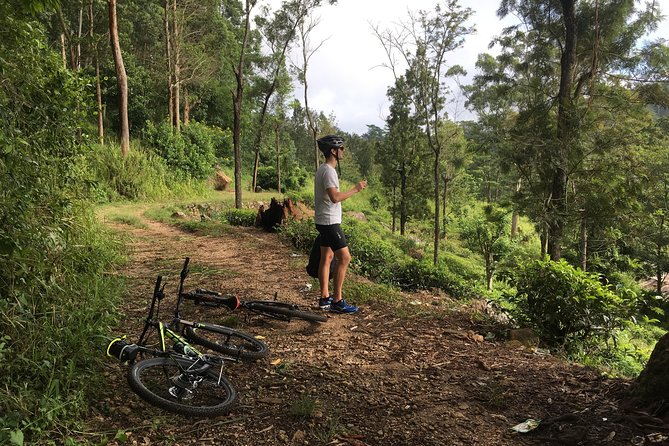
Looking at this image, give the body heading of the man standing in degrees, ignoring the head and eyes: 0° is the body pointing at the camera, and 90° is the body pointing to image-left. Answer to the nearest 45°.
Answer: approximately 270°

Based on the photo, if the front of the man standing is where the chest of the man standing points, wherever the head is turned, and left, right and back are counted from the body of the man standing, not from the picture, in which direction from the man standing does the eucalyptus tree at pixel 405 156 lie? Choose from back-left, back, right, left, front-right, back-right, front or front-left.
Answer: left

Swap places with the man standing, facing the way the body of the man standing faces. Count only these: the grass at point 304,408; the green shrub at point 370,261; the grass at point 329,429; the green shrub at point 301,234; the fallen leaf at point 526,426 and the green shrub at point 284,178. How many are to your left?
3

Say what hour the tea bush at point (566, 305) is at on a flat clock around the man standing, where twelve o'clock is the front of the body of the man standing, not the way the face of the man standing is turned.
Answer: The tea bush is roughly at 12 o'clock from the man standing.

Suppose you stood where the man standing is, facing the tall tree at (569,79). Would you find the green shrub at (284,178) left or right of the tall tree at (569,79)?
left

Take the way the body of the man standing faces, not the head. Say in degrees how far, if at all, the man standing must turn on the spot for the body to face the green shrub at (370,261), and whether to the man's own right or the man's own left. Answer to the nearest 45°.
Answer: approximately 90° to the man's own left

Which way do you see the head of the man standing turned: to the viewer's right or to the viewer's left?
to the viewer's right

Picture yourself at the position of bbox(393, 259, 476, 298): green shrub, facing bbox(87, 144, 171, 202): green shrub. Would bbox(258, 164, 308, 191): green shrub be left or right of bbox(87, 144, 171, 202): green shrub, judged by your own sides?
right

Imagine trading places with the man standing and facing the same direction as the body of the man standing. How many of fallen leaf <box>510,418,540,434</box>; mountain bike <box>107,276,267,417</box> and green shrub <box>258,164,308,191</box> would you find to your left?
1

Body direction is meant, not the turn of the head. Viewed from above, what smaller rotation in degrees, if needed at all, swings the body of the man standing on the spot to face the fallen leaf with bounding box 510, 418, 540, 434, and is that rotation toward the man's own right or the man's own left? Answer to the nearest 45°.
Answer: approximately 45° to the man's own right

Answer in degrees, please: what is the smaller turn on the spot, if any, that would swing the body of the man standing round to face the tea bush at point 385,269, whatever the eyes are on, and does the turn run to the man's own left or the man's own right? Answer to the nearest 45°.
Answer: approximately 90° to the man's own left

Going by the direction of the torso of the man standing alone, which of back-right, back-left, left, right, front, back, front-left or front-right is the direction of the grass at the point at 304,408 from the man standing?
right

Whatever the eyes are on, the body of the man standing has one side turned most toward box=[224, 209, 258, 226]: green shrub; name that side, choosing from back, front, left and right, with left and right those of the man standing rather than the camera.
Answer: left

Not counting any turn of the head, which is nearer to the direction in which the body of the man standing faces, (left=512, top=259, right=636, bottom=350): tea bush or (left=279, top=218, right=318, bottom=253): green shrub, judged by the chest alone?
the tea bush

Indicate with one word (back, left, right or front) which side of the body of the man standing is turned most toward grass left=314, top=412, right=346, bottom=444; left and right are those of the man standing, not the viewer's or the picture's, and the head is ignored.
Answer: right

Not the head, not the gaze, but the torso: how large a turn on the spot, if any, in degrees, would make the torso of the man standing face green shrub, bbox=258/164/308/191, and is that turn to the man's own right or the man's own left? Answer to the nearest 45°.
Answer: approximately 90° to the man's own left

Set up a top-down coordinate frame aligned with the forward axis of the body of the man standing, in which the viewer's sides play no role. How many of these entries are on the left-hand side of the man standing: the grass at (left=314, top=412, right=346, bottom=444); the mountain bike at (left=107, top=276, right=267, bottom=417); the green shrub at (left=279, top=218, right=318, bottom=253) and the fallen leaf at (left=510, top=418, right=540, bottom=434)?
1
